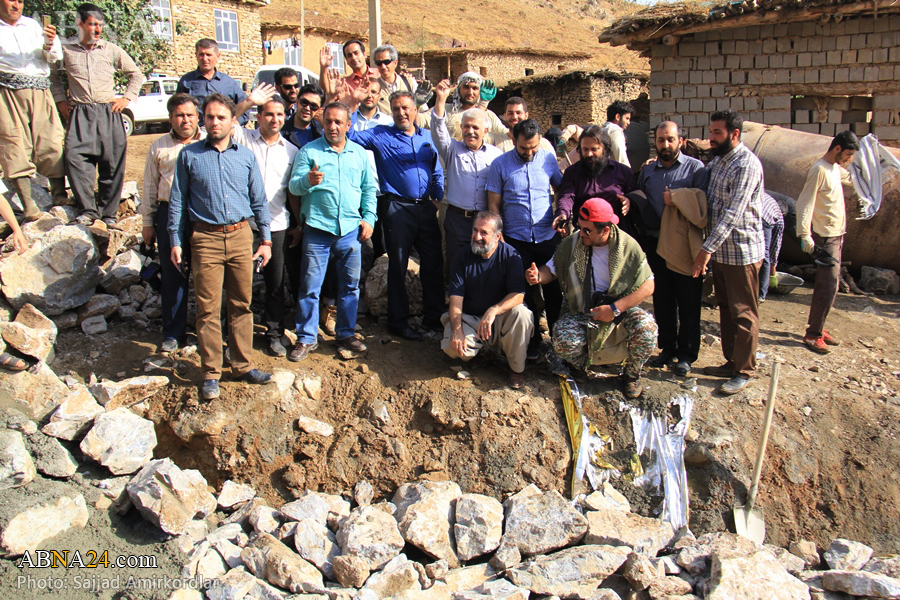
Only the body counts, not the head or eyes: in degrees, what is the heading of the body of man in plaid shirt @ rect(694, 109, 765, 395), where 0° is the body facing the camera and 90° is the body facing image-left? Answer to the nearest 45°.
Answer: approximately 90°

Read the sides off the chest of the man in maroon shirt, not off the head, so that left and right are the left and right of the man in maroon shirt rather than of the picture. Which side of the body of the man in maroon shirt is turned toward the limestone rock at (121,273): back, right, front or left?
right

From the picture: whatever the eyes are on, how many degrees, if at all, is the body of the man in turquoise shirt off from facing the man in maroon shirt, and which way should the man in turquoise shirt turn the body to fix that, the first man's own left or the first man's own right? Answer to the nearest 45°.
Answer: approximately 90° to the first man's own left

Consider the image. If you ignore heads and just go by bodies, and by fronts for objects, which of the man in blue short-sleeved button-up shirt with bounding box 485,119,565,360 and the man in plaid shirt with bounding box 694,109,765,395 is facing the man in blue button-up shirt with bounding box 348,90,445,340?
the man in plaid shirt

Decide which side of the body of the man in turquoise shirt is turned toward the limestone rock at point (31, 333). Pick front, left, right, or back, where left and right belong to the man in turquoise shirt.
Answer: right

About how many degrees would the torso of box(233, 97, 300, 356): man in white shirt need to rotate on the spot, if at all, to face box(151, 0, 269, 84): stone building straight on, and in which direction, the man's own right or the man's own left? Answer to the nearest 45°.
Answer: approximately 180°

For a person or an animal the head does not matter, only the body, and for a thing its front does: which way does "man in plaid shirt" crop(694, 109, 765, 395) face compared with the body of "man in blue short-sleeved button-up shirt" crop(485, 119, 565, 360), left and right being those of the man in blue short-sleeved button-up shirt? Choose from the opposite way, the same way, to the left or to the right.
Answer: to the right

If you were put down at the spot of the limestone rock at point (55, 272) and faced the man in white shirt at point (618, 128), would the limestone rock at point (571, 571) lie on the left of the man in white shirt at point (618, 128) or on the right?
right
